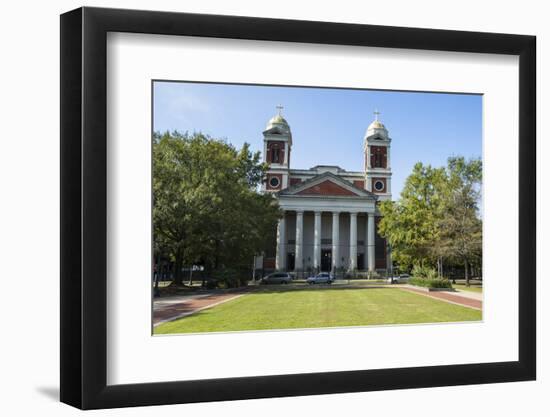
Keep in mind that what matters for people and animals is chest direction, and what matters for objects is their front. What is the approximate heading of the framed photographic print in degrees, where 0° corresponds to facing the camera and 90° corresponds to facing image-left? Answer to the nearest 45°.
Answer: approximately 315°
